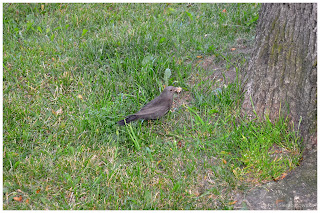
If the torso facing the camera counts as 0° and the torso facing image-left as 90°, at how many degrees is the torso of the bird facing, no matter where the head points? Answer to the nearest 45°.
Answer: approximately 270°

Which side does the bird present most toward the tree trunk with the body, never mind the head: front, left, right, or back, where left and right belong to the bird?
front
